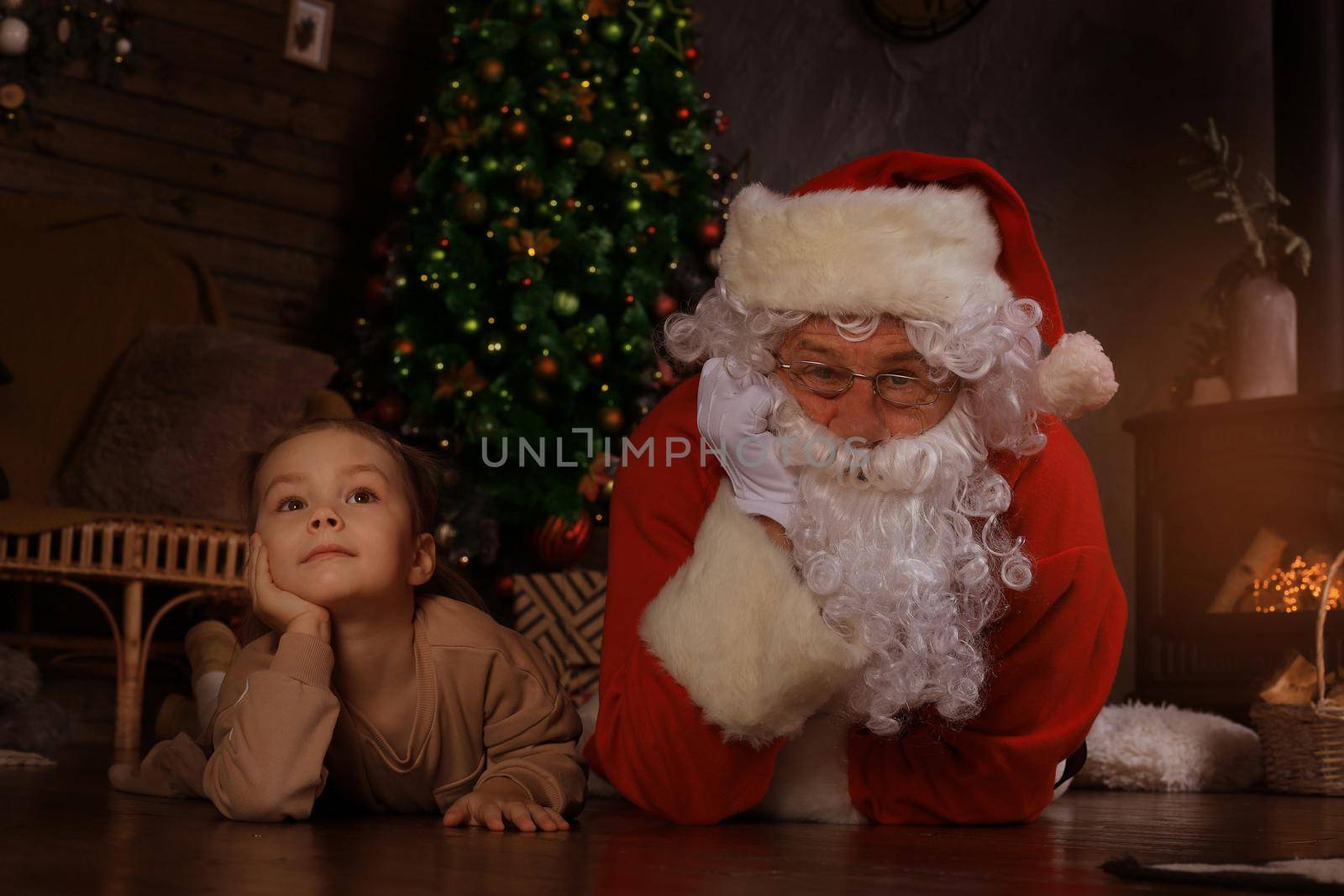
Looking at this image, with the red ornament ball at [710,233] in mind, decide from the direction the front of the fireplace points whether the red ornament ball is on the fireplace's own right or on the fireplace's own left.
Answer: on the fireplace's own right

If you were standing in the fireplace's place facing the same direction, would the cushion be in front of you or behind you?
in front

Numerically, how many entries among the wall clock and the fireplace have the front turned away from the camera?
0

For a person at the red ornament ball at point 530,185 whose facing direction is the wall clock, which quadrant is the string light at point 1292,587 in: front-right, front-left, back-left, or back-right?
front-right

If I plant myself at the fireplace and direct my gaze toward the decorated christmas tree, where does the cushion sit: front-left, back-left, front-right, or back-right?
front-left

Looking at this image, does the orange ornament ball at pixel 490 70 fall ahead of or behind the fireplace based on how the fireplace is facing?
ahead

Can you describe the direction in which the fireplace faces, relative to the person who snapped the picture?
facing the viewer and to the left of the viewer

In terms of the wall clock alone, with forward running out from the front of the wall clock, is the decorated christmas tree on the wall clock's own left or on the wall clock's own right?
on the wall clock's own right

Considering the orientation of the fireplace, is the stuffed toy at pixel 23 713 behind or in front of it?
in front

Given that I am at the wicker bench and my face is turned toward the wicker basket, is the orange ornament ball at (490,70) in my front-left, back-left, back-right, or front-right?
front-left

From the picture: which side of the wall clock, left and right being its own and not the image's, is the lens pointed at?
front
